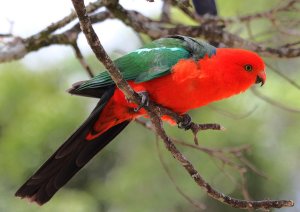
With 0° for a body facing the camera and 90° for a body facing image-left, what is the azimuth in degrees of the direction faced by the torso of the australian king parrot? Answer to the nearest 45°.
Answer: approximately 270°
